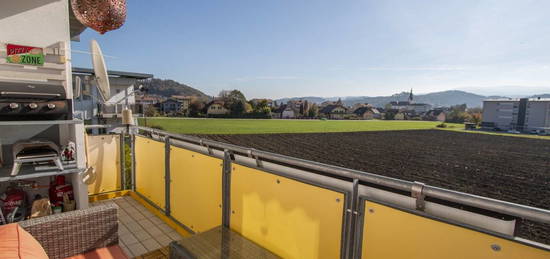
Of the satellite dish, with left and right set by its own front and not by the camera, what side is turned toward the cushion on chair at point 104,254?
right

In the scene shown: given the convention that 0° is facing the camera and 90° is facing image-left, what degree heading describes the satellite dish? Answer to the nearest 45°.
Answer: approximately 270°

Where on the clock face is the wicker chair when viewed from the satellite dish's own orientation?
The wicker chair is roughly at 3 o'clock from the satellite dish.

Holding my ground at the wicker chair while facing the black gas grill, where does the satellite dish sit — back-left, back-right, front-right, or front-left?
front-right

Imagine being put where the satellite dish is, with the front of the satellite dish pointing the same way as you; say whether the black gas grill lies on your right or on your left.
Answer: on your right

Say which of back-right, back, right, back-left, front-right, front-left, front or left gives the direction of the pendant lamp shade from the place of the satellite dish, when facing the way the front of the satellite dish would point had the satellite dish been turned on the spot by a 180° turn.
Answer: left

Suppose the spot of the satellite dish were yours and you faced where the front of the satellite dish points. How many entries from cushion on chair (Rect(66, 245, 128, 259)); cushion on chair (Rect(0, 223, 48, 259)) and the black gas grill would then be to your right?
3
